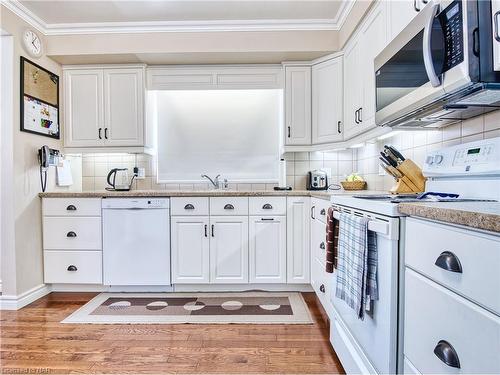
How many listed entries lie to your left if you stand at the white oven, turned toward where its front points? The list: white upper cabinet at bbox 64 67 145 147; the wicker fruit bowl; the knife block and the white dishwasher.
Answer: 0

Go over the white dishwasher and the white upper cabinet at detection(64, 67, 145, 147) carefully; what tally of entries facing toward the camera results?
2

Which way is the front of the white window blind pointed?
toward the camera

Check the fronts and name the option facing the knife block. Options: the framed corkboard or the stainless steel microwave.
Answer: the framed corkboard

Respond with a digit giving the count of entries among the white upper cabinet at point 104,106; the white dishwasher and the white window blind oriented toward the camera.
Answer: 3

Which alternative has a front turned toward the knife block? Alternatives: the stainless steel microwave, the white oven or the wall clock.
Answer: the wall clock

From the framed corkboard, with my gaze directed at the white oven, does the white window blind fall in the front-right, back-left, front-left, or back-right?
front-left

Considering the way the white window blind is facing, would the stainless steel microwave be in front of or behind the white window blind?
in front

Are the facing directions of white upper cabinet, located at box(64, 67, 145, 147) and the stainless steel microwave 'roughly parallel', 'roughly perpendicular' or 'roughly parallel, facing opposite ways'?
roughly perpendicular

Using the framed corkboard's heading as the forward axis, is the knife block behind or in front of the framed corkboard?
in front

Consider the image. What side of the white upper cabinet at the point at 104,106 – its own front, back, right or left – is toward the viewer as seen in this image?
front

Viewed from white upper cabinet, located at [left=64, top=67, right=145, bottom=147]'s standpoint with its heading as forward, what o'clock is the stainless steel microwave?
The stainless steel microwave is roughly at 11 o'clock from the white upper cabinet.

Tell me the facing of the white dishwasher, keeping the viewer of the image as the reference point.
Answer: facing the viewer

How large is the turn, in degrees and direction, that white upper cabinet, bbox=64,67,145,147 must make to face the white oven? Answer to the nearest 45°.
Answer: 0° — it already faces it

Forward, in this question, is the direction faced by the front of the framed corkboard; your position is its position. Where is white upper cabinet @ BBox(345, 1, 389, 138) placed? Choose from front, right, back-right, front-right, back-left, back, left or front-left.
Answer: front

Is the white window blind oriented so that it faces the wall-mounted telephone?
no

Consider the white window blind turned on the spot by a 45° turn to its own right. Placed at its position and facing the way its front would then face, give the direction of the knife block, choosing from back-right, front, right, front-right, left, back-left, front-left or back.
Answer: left
